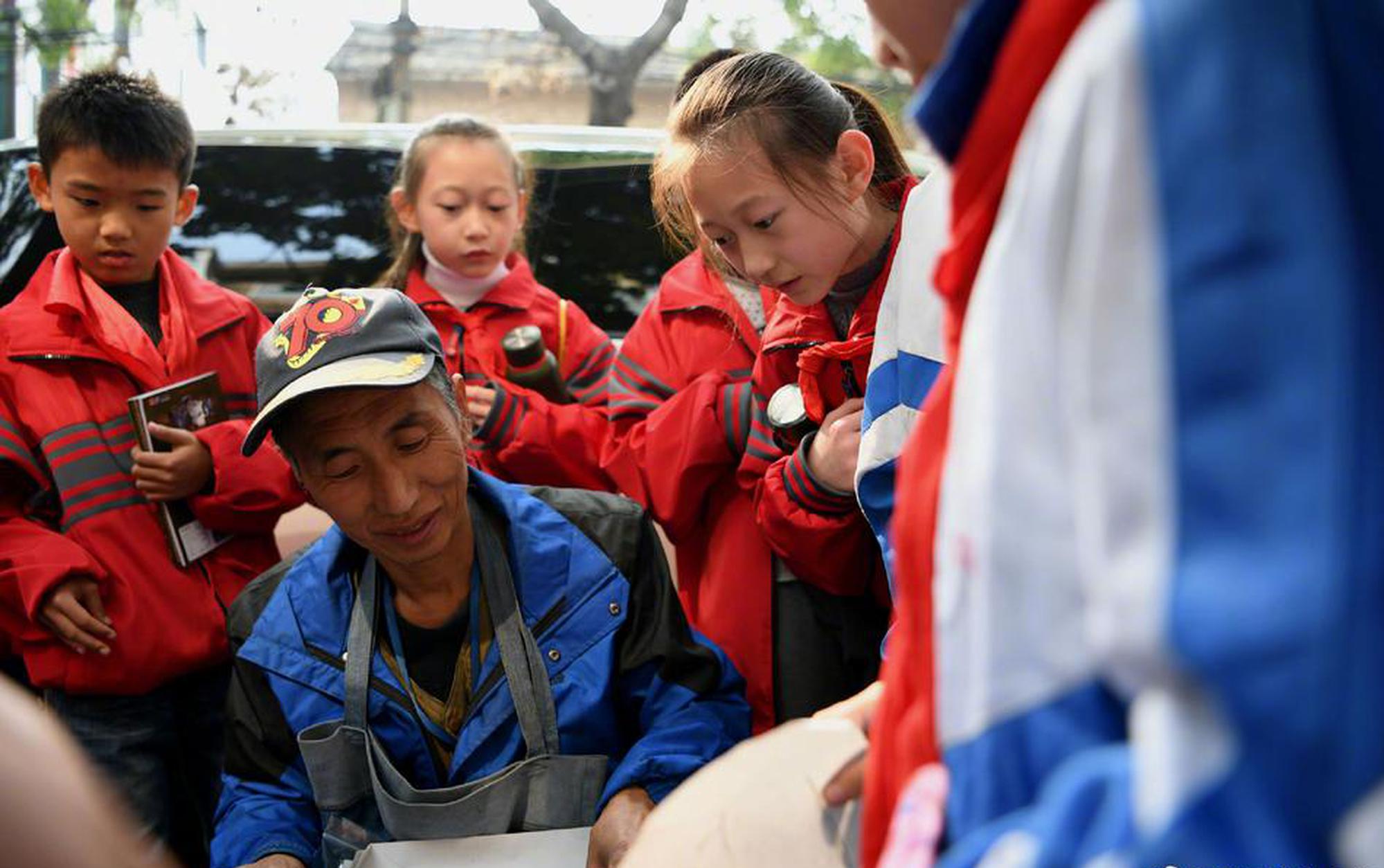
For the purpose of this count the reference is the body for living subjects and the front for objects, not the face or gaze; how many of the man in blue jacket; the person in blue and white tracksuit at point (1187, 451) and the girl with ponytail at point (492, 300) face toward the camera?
2

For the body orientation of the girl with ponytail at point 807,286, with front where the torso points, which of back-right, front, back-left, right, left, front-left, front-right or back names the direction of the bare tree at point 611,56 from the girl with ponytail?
back-right

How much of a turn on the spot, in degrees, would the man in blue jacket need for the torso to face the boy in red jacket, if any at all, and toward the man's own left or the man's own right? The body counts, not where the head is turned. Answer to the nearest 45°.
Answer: approximately 135° to the man's own right

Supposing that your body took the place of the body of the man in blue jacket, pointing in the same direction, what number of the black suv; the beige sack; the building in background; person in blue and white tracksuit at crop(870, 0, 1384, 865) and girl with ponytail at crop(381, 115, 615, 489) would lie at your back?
3

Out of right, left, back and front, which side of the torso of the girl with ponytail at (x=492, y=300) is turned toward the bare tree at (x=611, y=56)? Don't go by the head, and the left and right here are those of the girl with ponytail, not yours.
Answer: back

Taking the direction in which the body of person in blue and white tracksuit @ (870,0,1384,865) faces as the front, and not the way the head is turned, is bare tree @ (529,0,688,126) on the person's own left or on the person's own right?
on the person's own right

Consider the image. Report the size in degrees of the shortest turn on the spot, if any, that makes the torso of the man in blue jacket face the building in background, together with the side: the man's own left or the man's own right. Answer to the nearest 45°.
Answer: approximately 180°

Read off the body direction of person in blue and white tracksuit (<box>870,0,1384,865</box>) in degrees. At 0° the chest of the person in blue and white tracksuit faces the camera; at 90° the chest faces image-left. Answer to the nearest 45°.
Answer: approximately 90°

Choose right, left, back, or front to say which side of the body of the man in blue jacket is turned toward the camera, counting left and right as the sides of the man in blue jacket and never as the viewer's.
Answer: front

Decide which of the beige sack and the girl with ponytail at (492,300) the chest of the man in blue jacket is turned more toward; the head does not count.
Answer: the beige sack

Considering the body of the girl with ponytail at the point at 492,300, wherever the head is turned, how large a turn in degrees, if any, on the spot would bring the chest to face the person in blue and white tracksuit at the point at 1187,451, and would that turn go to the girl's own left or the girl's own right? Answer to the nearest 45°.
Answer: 0° — they already face them

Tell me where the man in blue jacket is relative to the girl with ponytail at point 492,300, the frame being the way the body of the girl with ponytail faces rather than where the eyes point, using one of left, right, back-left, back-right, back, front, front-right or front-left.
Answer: front

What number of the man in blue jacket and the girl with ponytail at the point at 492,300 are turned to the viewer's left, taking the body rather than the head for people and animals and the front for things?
0
